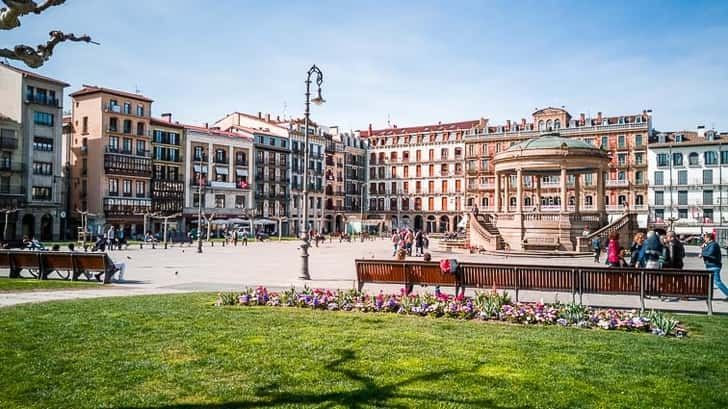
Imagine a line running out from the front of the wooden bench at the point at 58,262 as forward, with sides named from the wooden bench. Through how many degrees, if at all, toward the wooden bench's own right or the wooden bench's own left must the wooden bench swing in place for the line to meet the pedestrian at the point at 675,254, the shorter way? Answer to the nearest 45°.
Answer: approximately 90° to the wooden bench's own right

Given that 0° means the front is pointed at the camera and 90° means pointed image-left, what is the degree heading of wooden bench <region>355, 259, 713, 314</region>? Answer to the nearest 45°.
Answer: approximately 180°

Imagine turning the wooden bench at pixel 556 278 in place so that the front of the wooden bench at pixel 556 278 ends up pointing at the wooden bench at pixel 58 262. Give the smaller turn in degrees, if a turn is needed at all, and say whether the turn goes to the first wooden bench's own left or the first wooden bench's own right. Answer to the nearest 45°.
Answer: approximately 90° to the first wooden bench's own left

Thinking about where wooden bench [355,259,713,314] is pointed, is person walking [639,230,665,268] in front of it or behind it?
in front

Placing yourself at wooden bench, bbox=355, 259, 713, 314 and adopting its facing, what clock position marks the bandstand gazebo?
The bandstand gazebo is roughly at 12 o'clock from the wooden bench.

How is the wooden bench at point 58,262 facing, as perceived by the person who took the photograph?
facing away from the viewer and to the right of the viewer

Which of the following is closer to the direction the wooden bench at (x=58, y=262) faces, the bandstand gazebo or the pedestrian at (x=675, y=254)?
the bandstand gazebo

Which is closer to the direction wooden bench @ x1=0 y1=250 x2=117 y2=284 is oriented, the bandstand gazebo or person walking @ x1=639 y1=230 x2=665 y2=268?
the bandstand gazebo

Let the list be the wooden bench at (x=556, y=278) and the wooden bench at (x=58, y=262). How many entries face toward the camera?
0

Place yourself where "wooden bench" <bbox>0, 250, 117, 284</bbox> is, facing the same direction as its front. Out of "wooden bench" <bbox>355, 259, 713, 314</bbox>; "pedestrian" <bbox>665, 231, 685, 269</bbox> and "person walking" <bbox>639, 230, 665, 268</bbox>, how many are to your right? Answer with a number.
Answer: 3

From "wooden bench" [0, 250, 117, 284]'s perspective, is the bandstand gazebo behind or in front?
in front

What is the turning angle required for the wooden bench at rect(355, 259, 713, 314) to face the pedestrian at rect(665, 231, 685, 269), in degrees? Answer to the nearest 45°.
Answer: approximately 45° to its right
